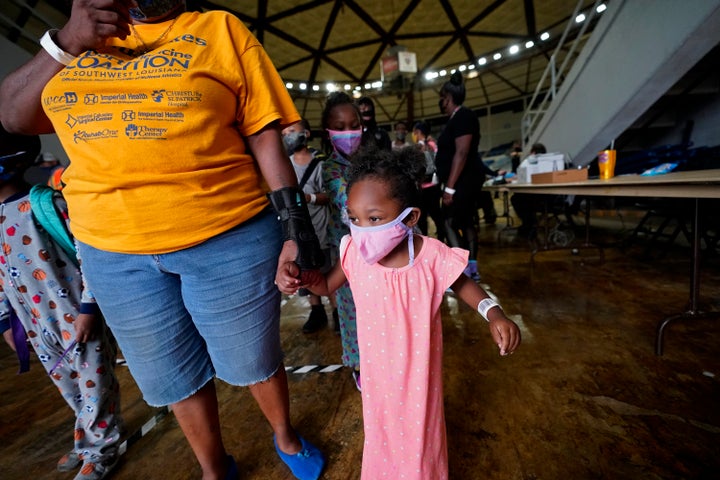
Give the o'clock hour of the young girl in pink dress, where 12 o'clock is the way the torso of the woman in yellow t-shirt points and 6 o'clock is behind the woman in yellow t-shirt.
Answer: The young girl in pink dress is roughly at 10 o'clock from the woman in yellow t-shirt.

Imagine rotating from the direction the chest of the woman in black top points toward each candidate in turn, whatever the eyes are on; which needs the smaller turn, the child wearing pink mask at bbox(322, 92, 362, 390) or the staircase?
the child wearing pink mask

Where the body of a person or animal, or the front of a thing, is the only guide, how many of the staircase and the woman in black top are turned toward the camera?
0

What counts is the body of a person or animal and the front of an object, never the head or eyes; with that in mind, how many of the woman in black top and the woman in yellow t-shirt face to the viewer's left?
1

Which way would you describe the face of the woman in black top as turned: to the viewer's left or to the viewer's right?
to the viewer's left

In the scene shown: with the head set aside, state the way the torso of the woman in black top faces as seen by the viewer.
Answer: to the viewer's left

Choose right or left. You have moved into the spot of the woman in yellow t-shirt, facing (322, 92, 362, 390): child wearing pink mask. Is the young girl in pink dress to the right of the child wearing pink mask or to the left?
right

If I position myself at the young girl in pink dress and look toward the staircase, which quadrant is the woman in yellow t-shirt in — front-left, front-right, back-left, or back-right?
back-left
